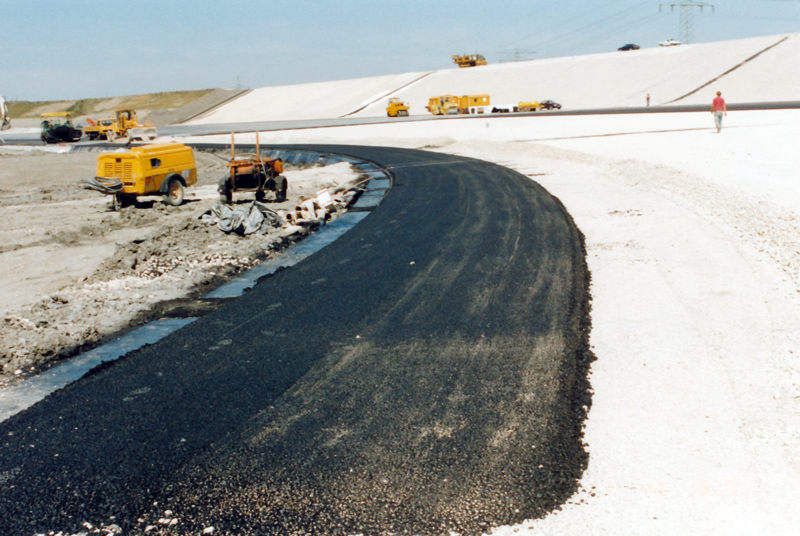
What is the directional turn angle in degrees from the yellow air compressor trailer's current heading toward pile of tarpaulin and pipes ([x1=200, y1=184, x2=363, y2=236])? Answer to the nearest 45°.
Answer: approximately 90° to its left

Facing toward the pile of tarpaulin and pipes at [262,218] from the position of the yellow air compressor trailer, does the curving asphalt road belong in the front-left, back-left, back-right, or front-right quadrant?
front-right

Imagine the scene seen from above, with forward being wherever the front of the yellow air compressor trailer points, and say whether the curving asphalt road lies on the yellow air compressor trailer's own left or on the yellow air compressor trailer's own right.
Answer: on the yellow air compressor trailer's own left

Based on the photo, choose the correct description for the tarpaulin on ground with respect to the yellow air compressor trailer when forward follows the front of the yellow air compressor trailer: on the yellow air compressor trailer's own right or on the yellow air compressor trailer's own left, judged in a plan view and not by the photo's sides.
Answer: on the yellow air compressor trailer's own left

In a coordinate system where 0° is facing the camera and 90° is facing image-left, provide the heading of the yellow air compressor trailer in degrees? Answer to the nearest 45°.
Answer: approximately 45°
